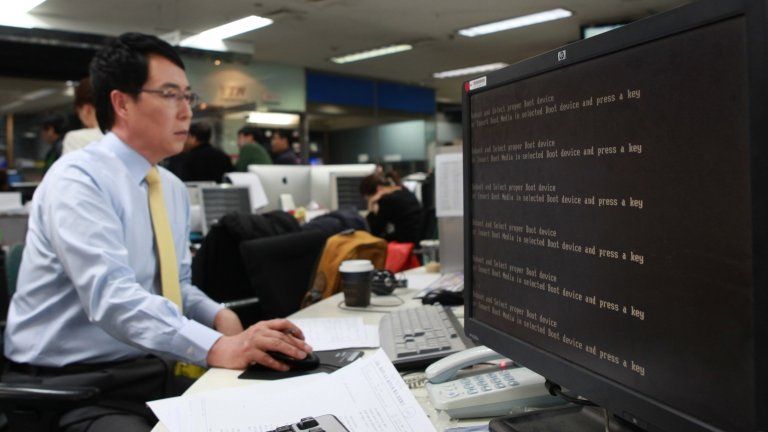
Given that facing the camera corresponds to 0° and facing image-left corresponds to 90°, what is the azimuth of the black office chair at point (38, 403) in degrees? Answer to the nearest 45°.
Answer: approximately 270°

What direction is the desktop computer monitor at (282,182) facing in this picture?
away from the camera

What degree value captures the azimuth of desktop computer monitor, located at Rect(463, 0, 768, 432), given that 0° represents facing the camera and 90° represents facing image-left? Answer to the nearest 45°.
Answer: approximately 45°

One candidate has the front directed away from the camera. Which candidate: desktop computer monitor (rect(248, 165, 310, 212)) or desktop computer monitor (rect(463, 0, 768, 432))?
desktop computer monitor (rect(248, 165, 310, 212))

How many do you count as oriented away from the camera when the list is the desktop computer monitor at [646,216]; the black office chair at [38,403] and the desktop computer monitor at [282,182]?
1

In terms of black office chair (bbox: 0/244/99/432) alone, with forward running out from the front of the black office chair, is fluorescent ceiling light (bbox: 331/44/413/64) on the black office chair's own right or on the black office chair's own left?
on the black office chair's own left

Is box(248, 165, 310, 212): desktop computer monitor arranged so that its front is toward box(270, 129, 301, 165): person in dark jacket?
yes

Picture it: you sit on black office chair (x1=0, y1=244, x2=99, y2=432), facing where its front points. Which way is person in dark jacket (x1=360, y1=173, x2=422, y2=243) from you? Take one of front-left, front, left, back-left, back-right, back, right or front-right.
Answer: front-left

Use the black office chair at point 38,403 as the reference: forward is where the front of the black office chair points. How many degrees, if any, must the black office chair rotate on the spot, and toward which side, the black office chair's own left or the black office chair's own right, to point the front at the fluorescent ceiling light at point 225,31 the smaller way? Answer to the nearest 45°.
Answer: approximately 90° to the black office chair's own left

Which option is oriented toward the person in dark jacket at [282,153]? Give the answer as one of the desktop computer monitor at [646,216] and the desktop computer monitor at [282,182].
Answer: the desktop computer monitor at [282,182]

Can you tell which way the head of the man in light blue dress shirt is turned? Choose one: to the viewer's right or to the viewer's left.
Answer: to the viewer's right
